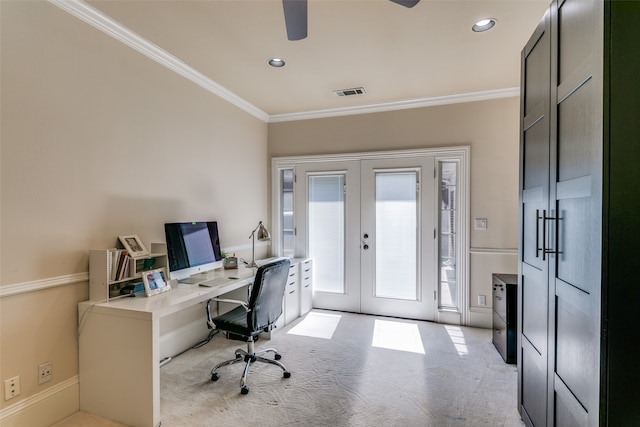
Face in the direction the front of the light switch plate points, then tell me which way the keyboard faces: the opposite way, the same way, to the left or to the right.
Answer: to the left

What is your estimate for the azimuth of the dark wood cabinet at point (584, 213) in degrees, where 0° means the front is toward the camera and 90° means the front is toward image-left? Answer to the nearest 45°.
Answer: approximately 45°

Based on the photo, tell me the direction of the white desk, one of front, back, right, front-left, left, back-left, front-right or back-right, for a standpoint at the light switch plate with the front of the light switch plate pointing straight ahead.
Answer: front-right

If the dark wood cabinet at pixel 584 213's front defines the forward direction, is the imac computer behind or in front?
in front

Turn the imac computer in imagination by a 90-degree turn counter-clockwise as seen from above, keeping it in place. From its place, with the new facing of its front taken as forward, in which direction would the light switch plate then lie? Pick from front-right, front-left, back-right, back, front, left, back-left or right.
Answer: front-right

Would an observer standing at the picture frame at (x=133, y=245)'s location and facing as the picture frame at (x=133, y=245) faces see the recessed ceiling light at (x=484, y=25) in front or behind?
in front

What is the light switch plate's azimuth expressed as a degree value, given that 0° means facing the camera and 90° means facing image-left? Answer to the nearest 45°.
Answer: approximately 0°
